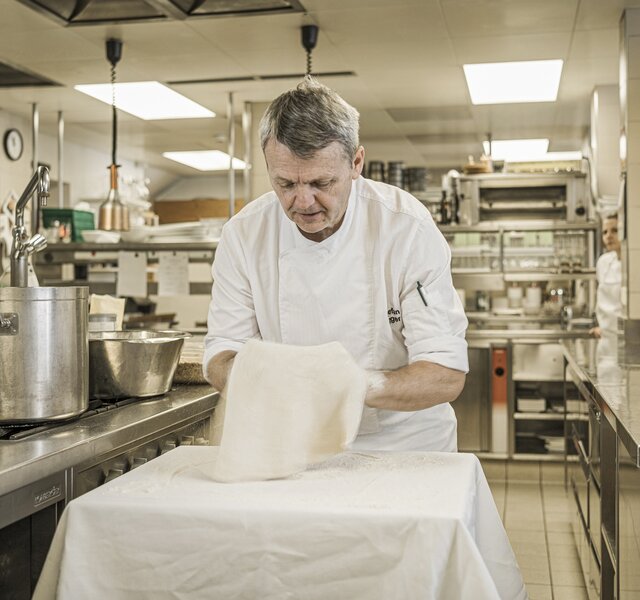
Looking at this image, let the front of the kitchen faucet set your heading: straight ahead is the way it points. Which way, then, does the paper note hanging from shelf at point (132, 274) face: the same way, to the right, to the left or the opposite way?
to the right

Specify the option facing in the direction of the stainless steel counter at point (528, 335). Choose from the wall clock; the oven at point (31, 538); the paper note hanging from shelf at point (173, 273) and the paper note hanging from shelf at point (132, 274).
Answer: the wall clock

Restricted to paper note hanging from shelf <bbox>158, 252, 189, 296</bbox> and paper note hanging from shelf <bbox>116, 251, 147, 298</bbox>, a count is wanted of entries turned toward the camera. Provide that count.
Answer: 2

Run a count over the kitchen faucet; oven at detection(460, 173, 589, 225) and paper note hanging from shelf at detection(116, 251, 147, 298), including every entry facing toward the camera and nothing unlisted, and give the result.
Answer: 2

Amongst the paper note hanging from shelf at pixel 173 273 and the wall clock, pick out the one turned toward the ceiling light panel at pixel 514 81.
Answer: the wall clock

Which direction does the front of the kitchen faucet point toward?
to the viewer's right

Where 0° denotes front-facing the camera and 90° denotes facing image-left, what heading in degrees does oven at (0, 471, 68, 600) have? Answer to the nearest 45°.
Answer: approximately 315°
